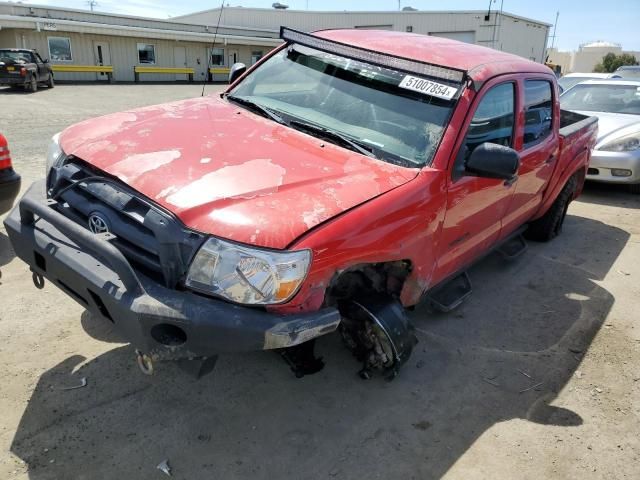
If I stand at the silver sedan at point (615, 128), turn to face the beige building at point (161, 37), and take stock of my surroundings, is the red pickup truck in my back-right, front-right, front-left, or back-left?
back-left

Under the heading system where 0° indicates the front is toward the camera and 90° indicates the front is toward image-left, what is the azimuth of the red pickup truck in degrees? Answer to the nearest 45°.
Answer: approximately 45°

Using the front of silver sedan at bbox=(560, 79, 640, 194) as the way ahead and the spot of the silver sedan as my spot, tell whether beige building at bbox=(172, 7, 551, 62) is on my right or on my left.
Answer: on my right

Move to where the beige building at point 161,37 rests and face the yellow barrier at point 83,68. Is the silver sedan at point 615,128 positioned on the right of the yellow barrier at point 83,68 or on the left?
left

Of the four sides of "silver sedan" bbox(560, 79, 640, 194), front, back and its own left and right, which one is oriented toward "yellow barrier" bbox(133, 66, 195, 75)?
right

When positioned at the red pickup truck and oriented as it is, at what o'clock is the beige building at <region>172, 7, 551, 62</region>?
The beige building is roughly at 5 o'clock from the red pickup truck.

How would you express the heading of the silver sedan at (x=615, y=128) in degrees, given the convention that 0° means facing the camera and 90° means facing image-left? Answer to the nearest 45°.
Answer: approximately 45°
